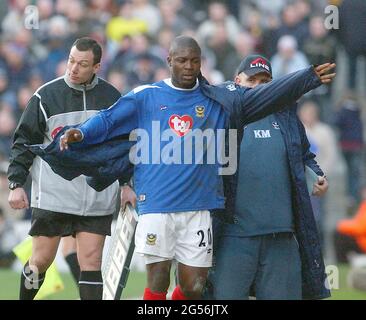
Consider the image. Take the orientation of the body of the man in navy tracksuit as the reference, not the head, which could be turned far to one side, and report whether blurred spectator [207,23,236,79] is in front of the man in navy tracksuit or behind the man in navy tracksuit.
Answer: behind

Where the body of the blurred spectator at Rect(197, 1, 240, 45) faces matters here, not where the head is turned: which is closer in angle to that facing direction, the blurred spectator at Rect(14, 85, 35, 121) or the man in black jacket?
the man in black jacket

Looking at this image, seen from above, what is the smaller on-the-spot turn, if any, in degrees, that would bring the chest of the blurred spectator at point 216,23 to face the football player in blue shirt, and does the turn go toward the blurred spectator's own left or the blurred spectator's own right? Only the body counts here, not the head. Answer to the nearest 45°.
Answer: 0° — they already face them

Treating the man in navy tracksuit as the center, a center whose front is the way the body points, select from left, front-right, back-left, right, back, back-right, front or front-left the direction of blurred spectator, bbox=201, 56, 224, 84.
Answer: back

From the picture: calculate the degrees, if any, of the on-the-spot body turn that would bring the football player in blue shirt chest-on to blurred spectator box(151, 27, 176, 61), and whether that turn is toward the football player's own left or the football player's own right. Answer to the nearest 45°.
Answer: approximately 180°

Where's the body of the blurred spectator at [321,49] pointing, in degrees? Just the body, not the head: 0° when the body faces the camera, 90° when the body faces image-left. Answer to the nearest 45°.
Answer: approximately 0°
